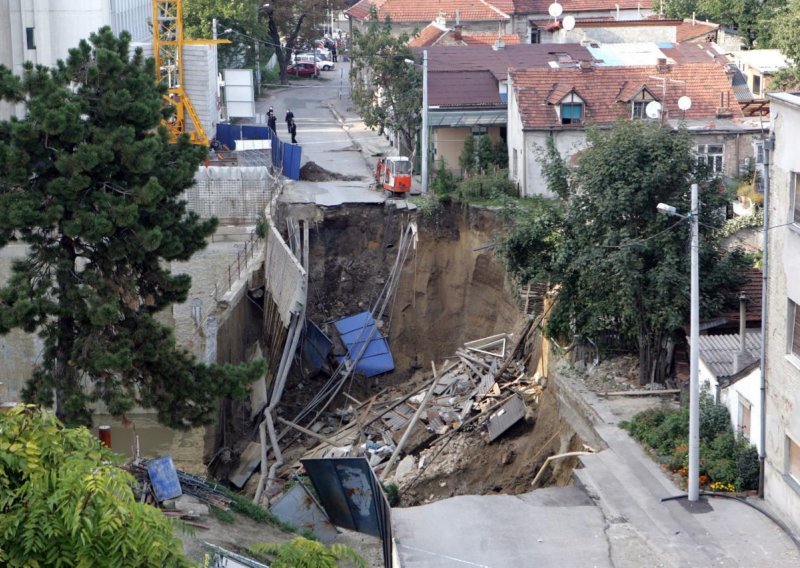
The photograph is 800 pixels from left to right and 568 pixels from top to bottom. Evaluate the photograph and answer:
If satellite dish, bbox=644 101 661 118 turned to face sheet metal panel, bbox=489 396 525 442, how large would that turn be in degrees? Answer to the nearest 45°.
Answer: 0° — it already faces it

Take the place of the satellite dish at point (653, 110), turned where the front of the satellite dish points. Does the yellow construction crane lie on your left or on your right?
on your right

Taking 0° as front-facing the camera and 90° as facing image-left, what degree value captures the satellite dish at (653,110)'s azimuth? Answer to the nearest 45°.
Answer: approximately 0°

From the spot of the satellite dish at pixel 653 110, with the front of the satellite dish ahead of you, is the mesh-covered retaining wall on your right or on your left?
on your right

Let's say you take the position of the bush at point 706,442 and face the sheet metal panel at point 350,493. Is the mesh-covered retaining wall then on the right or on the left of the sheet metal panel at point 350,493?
right

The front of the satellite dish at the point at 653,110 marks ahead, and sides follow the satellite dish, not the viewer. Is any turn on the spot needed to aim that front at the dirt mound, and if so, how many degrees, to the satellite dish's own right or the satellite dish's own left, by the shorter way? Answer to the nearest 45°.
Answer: approximately 135° to the satellite dish's own right

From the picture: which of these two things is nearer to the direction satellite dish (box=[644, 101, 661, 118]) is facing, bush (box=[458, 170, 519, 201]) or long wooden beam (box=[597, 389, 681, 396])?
the long wooden beam

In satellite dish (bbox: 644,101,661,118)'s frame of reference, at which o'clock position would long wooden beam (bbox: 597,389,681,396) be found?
The long wooden beam is roughly at 12 o'clock from the satellite dish.

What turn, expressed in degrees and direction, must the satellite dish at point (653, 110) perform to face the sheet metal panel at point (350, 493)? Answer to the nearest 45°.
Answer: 0° — it already faces it

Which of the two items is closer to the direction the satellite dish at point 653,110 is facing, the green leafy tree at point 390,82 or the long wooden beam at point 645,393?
the long wooden beam
